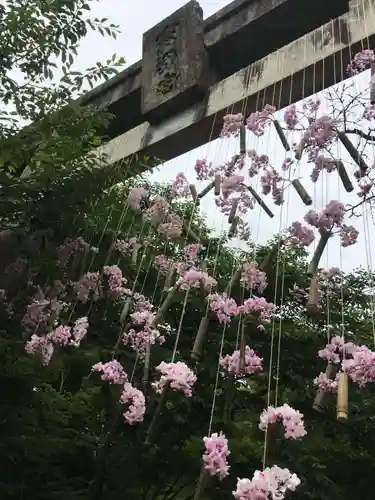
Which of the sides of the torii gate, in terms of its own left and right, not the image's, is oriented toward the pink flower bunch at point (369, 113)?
left

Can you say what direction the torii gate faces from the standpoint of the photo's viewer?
facing the viewer and to the left of the viewer
